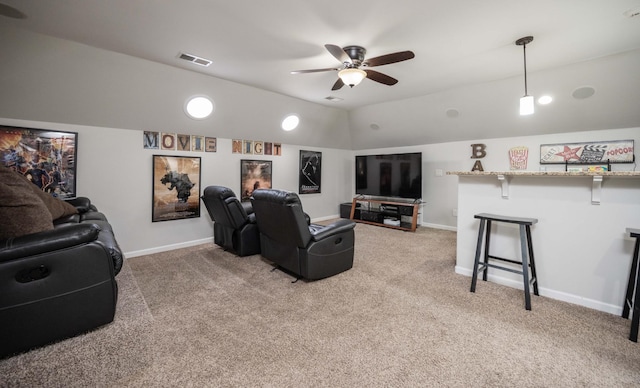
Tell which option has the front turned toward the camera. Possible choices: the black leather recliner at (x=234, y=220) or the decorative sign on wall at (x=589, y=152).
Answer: the decorative sign on wall

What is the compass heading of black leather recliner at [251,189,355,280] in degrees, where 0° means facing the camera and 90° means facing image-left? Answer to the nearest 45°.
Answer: approximately 225°

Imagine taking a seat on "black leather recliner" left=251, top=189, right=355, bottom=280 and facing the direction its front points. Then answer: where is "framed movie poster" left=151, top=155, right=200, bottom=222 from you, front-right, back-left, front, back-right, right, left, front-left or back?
left

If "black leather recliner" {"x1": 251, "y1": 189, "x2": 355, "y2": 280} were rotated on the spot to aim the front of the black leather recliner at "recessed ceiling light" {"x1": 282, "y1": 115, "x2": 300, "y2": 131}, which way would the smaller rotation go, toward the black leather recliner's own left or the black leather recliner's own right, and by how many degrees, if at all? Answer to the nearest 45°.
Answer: approximately 45° to the black leather recliner's own left

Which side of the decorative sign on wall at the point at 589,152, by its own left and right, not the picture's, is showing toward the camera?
front

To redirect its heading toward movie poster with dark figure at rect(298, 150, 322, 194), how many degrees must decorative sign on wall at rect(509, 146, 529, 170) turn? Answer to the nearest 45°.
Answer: approximately 90° to its right

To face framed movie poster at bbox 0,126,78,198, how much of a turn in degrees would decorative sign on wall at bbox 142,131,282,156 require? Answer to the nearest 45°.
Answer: approximately 90° to its right

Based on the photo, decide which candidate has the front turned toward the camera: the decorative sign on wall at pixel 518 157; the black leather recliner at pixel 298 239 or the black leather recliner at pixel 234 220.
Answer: the decorative sign on wall

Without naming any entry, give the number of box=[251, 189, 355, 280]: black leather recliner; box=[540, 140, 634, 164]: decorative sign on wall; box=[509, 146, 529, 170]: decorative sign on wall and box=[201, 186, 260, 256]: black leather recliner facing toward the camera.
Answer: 2

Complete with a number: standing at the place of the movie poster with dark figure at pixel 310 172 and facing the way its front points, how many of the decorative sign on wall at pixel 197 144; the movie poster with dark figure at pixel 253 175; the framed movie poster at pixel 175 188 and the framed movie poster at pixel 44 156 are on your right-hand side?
4

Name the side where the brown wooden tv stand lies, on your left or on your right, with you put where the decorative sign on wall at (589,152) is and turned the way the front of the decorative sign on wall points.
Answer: on your right

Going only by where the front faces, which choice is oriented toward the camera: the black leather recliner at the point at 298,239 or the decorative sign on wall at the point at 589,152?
the decorative sign on wall

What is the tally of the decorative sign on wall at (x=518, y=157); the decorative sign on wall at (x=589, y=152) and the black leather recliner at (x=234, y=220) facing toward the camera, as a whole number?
2

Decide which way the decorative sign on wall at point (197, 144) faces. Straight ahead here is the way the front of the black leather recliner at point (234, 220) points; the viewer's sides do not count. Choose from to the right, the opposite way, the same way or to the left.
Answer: to the right
